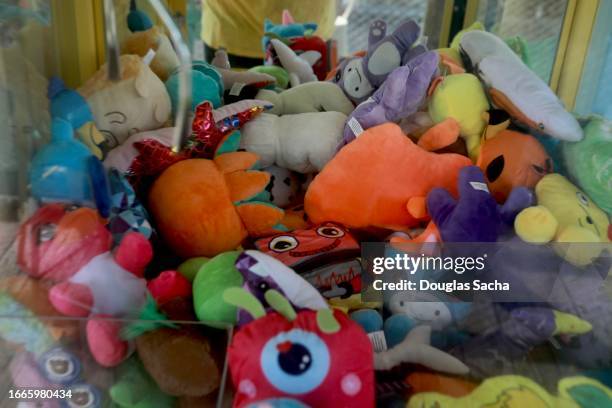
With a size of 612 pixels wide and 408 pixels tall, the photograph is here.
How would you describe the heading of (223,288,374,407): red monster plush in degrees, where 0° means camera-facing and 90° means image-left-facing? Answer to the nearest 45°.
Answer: approximately 0°

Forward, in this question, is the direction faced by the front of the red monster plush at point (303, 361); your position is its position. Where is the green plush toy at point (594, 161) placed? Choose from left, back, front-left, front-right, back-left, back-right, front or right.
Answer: back-left

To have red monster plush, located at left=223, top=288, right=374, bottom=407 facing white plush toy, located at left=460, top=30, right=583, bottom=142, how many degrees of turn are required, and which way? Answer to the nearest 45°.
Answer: approximately 135° to its left

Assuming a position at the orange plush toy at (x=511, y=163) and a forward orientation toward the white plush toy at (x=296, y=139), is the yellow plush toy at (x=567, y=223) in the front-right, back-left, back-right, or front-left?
back-left
